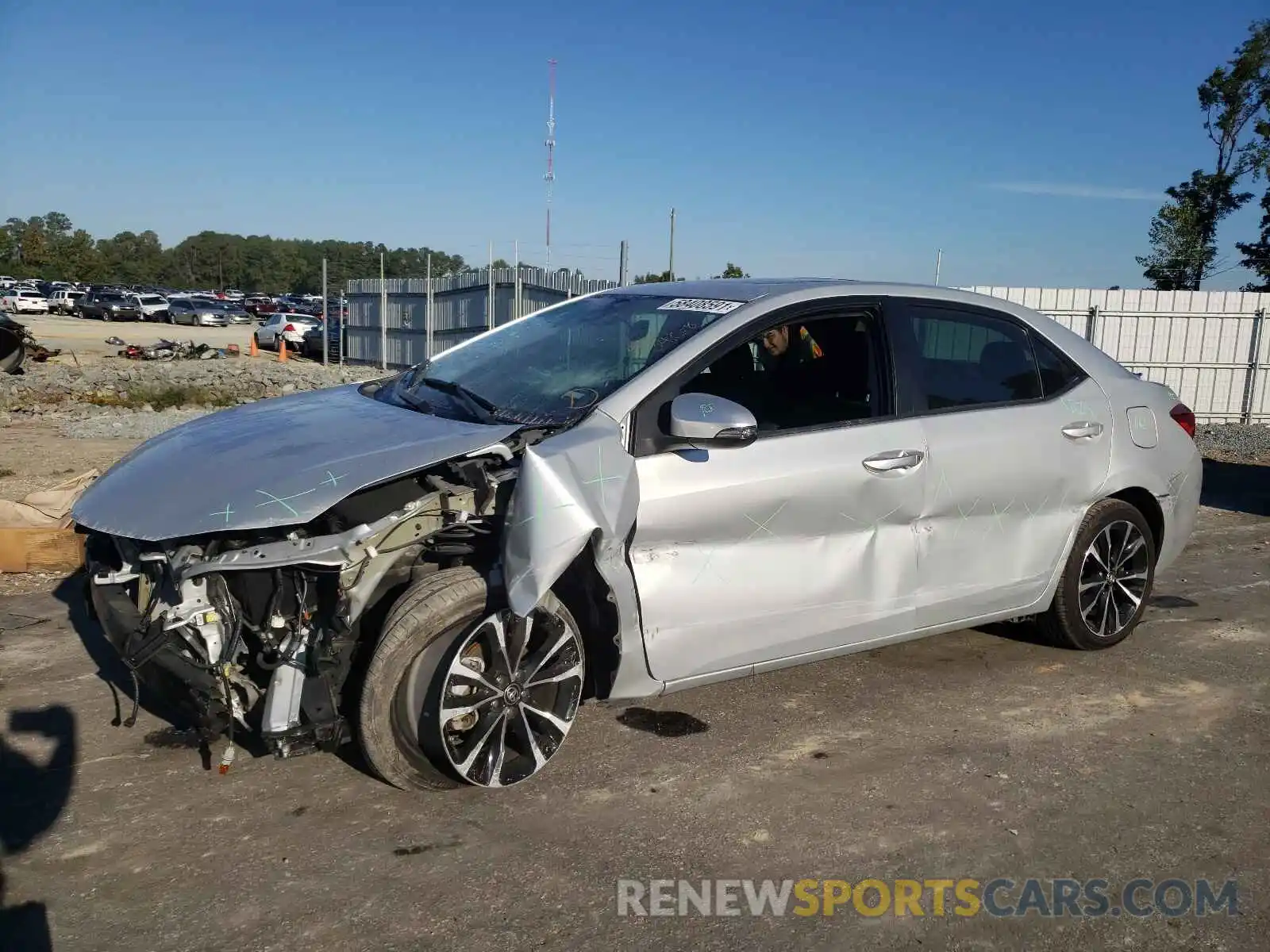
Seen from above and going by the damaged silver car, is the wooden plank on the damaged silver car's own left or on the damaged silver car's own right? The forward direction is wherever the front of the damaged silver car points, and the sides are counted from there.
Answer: on the damaged silver car's own right

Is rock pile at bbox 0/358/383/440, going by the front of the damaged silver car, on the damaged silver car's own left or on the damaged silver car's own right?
on the damaged silver car's own right

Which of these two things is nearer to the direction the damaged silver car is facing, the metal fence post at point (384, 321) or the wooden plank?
the wooden plank

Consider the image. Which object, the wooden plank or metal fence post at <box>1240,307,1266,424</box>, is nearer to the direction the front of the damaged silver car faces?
the wooden plank

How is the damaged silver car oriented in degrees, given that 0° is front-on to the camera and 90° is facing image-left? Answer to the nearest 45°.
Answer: approximately 45°

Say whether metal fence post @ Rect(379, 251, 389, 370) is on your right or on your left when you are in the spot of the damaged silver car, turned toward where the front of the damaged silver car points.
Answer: on your right

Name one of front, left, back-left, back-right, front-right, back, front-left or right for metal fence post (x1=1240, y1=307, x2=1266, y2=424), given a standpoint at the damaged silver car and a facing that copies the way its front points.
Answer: back

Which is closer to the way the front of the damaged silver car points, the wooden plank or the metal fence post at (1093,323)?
the wooden plank
